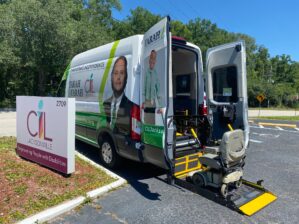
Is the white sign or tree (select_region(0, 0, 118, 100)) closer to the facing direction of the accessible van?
the tree

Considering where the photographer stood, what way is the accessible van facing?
facing away from the viewer and to the left of the viewer

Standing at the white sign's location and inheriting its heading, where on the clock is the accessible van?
The accessible van is roughly at 8 o'clock from the white sign.

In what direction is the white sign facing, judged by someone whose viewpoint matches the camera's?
facing the viewer and to the left of the viewer

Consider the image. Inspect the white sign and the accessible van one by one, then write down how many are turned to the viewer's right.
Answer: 0

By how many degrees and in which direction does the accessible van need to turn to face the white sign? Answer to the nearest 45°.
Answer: approximately 45° to its left

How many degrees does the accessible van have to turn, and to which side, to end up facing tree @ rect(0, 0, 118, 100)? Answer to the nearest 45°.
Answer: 0° — it already faces it
